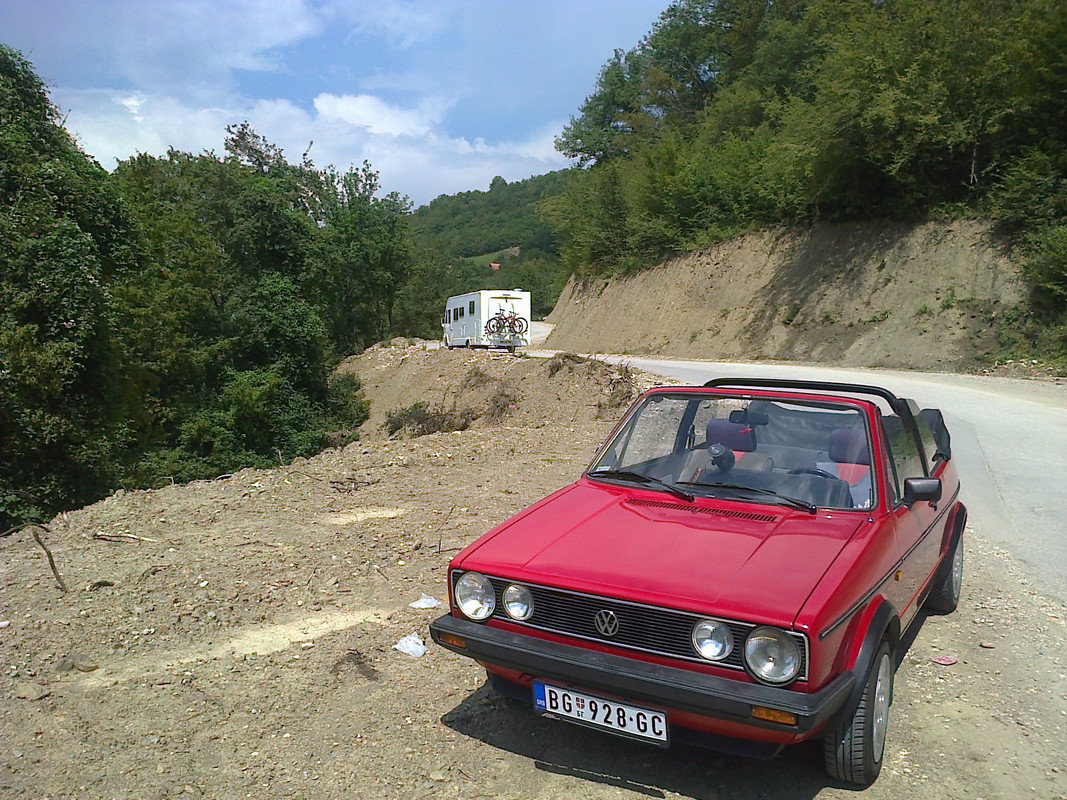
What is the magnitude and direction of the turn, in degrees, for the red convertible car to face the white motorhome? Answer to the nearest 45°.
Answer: approximately 135° to its right

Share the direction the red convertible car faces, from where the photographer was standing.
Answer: facing the viewer and to the left of the viewer

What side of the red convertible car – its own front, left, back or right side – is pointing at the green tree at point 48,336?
right

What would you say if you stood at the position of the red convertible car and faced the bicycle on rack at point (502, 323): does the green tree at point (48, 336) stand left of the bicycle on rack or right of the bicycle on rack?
left

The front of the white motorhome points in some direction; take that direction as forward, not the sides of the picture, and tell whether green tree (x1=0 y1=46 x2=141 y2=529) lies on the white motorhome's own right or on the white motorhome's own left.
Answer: on the white motorhome's own left

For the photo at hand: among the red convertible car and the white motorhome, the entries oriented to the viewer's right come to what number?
0

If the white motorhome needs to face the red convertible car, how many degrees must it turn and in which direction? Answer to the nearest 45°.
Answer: approximately 135° to its left

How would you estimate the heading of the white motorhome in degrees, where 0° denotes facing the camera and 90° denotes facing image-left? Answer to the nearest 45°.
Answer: approximately 135°

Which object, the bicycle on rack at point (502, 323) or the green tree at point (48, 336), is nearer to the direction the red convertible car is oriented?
the green tree
